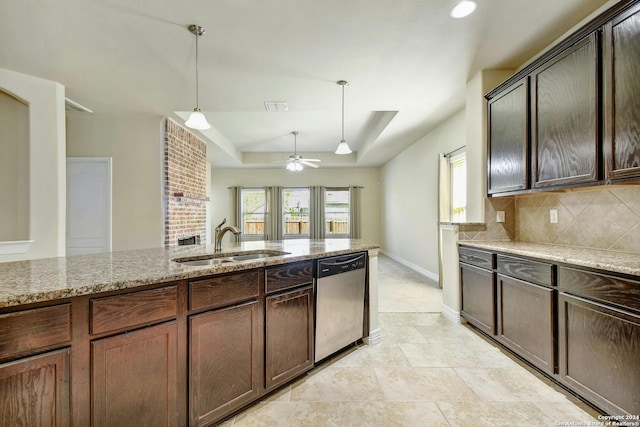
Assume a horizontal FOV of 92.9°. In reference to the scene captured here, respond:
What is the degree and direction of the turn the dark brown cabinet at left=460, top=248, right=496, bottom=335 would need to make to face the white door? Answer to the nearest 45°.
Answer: approximately 45° to its right

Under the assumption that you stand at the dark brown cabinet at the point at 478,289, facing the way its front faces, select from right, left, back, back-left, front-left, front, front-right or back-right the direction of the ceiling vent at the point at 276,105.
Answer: front-right

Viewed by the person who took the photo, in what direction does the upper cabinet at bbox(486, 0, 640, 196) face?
facing the viewer and to the left of the viewer

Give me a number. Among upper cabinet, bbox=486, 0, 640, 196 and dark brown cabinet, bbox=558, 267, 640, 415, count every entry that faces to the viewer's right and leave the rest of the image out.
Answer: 0

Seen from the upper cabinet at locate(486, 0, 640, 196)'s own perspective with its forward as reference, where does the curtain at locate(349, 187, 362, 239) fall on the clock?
The curtain is roughly at 3 o'clock from the upper cabinet.

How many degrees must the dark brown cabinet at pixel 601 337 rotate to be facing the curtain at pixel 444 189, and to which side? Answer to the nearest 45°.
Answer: approximately 90° to its right

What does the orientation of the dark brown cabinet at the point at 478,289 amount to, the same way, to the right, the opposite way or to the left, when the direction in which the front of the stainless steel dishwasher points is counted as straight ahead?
to the right

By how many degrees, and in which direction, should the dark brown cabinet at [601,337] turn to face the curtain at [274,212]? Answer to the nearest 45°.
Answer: approximately 90° to its right

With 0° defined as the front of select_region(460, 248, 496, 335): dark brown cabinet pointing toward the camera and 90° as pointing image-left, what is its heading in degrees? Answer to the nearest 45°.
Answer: approximately 45°
